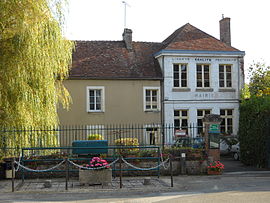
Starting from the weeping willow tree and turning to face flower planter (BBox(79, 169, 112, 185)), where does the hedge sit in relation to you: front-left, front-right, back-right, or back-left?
front-left

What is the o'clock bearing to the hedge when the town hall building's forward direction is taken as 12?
The hedge is roughly at 11 o'clock from the town hall building.

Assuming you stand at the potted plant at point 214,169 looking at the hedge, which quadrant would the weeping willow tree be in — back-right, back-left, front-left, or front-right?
back-left

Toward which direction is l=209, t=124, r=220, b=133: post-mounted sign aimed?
toward the camera

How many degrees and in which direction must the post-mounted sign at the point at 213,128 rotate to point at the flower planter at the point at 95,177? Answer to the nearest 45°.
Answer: approximately 45° to its right

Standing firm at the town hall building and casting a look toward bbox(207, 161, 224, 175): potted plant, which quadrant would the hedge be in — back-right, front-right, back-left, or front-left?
front-left

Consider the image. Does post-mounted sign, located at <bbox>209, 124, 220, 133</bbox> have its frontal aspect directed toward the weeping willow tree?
no

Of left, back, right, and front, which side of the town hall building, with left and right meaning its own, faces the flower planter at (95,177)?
front

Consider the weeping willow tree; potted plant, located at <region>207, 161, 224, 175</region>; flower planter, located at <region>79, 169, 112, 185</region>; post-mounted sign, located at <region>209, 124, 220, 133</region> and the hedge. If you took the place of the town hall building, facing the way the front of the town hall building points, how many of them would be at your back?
0

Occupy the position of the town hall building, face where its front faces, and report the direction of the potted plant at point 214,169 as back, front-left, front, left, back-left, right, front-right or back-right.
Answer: front

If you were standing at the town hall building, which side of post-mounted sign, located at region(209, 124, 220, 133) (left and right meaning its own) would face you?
back

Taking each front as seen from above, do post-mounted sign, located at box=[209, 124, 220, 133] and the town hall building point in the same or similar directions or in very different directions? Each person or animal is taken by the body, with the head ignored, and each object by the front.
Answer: same or similar directions

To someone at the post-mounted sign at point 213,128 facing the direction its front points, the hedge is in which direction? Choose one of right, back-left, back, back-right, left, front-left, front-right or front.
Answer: back-left

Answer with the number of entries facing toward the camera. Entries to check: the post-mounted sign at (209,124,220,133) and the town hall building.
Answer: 2

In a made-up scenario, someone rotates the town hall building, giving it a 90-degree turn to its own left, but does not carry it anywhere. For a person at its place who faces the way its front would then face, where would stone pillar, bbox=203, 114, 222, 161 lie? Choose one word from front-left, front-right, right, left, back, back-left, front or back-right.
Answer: right

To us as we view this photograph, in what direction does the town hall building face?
facing the viewer
